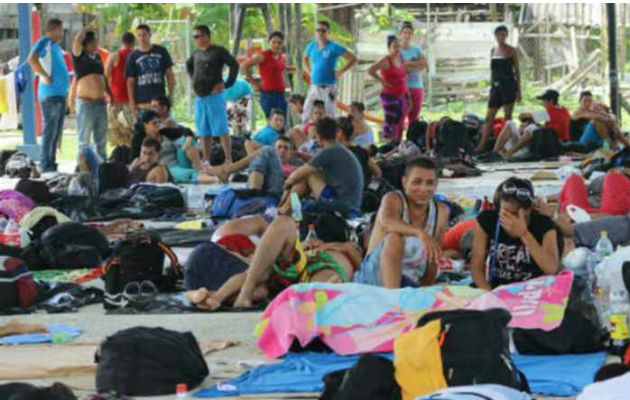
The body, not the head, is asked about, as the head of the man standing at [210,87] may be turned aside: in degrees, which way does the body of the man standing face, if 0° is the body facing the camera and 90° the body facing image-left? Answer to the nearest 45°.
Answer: approximately 45°

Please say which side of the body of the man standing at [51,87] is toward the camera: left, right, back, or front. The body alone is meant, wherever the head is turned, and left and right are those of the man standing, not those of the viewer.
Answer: right

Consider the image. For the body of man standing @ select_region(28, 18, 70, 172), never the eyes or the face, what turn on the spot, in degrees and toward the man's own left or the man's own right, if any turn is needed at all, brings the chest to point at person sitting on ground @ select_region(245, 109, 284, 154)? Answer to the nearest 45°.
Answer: approximately 45° to the man's own right

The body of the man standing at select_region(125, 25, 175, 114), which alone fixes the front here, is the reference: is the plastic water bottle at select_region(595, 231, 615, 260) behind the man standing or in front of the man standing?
in front

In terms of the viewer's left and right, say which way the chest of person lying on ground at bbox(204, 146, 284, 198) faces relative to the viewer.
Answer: facing to the left of the viewer

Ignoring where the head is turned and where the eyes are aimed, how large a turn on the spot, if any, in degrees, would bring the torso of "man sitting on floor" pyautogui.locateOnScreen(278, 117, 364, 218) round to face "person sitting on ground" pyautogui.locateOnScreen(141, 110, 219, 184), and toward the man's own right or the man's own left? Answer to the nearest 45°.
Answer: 0° — they already face them

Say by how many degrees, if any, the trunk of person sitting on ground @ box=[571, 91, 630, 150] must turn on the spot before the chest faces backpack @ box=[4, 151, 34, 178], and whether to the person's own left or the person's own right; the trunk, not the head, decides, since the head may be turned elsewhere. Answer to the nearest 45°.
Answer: approximately 45° to the person's own right
